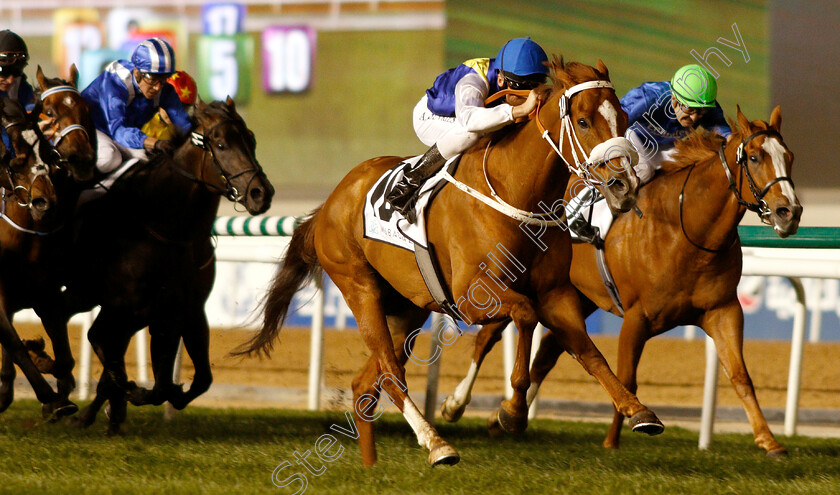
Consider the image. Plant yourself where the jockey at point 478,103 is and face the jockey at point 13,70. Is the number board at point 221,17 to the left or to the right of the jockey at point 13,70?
right

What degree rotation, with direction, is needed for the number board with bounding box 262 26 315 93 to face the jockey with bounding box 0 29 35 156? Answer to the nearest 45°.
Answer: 0° — it already faces them

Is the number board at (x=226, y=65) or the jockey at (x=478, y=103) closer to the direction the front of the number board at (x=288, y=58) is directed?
the jockey

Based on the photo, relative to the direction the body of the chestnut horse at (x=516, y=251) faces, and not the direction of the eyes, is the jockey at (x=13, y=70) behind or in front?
behind

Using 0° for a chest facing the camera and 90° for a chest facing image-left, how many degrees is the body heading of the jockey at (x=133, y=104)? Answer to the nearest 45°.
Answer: approximately 315°

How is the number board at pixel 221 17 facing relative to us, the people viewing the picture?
facing the viewer

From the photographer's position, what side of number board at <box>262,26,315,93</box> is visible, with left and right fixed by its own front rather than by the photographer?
front

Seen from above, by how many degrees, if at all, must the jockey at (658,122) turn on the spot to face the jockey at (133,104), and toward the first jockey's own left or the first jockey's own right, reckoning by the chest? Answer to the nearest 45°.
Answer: approximately 135° to the first jockey's own right

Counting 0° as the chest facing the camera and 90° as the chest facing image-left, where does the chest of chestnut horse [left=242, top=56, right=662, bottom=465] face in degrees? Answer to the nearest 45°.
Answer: approximately 315°

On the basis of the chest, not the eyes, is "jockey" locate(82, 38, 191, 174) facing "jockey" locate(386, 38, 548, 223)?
yes

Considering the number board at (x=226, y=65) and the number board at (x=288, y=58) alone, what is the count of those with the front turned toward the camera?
2

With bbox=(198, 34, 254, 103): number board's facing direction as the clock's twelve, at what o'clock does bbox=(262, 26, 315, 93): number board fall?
bbox=(262, 26, 315, 93): number board is roughly at 9 o'clock from bbox=(198, 34, 254, 103): number board.

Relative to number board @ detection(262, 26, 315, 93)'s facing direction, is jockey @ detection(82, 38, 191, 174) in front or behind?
in front

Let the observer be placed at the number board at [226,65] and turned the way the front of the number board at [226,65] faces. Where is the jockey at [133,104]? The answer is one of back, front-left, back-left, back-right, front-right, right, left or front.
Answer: front

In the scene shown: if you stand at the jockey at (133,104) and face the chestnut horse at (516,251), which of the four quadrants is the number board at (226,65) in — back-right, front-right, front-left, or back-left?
back-left
